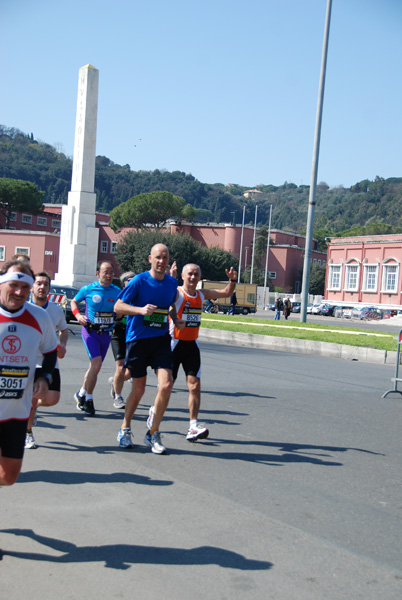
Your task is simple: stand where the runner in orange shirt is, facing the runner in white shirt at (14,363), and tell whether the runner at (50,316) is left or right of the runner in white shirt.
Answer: right

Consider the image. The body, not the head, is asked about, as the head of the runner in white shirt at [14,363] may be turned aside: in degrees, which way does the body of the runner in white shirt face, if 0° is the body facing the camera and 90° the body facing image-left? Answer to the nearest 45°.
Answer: approximately 0°

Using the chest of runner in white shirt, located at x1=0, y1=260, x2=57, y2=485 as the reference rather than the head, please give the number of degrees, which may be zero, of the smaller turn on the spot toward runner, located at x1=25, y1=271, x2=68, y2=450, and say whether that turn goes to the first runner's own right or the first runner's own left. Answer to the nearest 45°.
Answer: approximately 180°

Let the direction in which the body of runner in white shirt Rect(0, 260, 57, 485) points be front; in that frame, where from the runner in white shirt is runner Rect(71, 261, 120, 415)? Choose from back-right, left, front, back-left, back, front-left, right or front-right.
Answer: back

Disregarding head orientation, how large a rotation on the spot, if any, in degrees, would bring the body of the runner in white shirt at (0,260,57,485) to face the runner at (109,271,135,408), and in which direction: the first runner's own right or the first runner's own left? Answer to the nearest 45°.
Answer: approximately 180°

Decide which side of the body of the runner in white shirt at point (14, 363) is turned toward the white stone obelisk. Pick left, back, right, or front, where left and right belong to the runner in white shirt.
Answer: back
